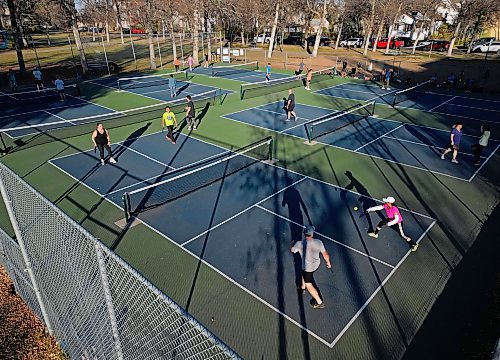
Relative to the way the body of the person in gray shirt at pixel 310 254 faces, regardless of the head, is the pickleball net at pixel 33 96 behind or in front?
in front

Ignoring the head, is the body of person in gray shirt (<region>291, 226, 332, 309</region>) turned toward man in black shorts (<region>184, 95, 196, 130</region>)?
yes

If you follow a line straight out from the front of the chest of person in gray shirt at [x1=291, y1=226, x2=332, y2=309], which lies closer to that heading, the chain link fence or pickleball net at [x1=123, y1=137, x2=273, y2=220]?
the pickleball net

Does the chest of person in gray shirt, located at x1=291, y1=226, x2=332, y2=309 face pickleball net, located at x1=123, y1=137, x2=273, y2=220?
yes

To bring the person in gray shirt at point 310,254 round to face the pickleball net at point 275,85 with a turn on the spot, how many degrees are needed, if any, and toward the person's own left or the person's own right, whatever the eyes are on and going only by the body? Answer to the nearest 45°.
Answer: approximately 45° to the person's own right

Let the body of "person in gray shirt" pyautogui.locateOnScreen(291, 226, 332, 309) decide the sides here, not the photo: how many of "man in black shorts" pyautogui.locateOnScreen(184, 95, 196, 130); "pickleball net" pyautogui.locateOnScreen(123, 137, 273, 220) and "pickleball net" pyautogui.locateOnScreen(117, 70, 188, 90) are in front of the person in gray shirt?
3

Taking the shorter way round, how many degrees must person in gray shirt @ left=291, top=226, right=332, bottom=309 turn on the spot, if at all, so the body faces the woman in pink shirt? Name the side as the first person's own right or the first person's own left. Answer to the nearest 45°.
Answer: approximately 90° to the first person's own right

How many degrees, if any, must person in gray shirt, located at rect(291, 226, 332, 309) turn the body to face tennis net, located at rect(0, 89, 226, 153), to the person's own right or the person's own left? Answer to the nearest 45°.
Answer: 0° — they already face it

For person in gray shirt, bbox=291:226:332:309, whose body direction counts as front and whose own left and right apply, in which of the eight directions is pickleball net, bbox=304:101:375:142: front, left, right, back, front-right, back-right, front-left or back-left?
front-right

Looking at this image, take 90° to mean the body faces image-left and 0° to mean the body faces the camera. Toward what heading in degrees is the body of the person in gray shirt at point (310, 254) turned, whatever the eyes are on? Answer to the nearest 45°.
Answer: approximately 135°

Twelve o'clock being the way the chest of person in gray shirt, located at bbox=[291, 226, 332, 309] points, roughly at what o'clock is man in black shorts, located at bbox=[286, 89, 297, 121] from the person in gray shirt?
The man in black shorts is roughly at 1 o'clock from the person in gray shirt.

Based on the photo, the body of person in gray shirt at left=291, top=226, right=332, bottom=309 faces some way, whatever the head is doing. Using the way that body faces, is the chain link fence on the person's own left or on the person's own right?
on the person's own left

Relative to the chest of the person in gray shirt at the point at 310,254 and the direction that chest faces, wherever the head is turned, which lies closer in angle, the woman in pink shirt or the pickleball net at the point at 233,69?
the pickleball net

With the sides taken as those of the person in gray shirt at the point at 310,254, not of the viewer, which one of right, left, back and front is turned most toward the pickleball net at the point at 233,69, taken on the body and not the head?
front
